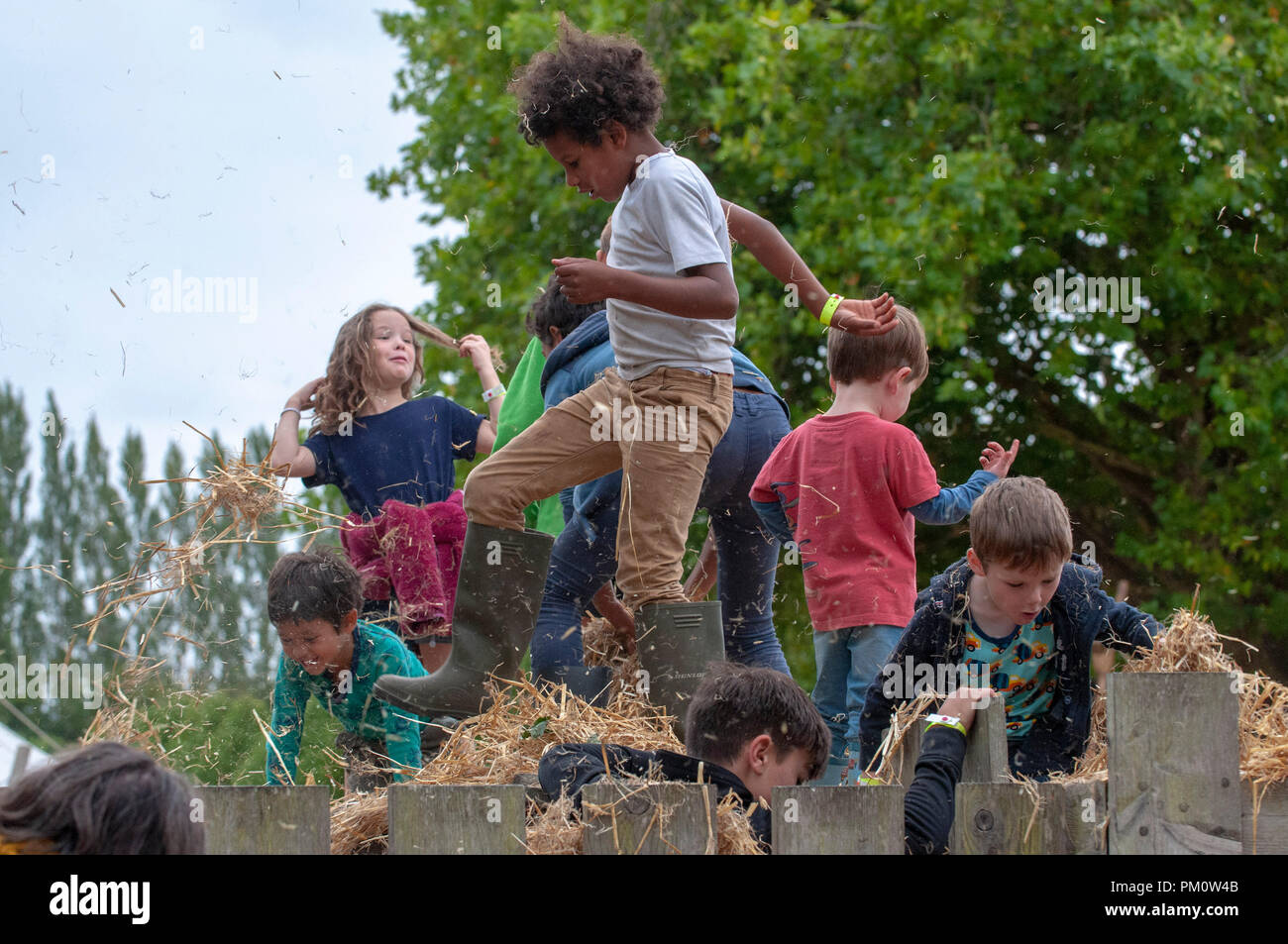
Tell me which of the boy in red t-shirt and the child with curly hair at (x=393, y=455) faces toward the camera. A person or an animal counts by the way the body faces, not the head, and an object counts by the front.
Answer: the child with curly hair

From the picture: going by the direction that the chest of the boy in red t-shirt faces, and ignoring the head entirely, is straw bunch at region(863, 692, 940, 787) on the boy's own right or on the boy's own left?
on the boy's own right

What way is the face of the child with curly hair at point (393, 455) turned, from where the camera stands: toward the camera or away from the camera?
toward the camera

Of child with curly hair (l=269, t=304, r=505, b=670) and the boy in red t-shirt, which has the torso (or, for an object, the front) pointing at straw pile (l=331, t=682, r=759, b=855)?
the child with curly hair

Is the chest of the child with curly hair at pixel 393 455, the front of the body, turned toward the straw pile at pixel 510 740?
yes

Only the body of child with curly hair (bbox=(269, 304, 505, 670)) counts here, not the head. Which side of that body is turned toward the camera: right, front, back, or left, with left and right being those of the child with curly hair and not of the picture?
front

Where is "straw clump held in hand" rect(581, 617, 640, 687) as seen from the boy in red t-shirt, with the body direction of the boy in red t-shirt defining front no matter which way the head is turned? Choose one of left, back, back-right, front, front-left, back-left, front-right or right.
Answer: left

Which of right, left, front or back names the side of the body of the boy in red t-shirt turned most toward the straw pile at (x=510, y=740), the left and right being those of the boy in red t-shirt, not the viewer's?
back

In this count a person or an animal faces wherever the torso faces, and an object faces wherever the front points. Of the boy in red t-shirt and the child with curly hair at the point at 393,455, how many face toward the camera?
1

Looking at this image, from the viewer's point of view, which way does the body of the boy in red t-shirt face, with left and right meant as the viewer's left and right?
facing away from the viewer and to the right of the viewer

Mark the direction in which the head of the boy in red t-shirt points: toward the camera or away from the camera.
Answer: away from the camera
